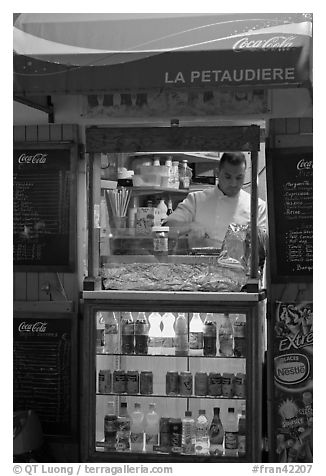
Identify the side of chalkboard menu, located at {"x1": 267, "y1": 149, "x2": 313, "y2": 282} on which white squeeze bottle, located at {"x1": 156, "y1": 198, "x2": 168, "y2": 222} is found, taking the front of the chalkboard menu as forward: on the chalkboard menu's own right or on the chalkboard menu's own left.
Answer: on the chalkboard menu's own right

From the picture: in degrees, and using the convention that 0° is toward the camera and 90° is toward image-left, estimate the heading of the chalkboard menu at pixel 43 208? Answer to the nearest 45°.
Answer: approximately 0°

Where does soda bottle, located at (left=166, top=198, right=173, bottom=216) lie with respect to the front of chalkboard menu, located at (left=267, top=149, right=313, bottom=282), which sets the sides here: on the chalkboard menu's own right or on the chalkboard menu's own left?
on the chalkboard menu's own right

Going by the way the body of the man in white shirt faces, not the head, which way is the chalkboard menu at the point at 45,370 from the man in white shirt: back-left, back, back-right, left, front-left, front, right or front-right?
right

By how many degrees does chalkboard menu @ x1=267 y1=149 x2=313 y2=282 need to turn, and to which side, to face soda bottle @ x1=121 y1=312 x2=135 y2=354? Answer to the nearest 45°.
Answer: approximately 90° to its right

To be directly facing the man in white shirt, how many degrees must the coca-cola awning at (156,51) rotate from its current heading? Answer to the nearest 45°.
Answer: approximately 135° to its left
